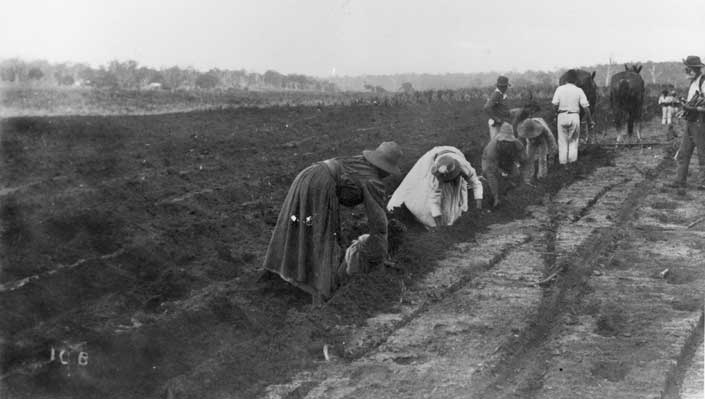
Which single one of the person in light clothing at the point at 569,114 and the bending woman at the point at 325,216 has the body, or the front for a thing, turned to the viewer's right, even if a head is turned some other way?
the bending woman

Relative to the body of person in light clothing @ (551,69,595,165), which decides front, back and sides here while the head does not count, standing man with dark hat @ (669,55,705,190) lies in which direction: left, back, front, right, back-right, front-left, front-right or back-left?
back-right

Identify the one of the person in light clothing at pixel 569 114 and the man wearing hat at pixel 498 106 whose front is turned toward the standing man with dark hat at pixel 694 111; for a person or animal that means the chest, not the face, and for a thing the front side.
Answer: the man wearing hat

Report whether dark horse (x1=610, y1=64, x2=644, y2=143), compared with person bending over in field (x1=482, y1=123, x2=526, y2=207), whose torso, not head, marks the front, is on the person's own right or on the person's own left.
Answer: on the person's own left

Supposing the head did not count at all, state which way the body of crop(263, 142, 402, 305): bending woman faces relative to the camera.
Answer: to the viewer's right

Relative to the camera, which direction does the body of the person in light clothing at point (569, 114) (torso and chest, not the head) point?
away from the camera

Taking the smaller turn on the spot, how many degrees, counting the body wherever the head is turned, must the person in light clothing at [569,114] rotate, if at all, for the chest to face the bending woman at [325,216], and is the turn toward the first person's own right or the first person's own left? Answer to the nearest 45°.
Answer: approximately 180°
